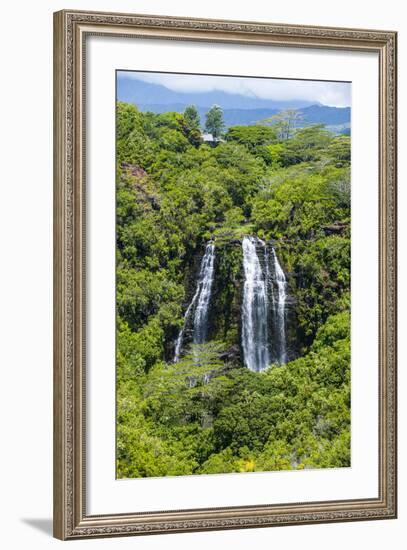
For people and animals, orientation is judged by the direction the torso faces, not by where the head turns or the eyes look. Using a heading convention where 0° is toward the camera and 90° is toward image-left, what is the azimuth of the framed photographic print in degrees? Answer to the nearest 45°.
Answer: approximately 315°
